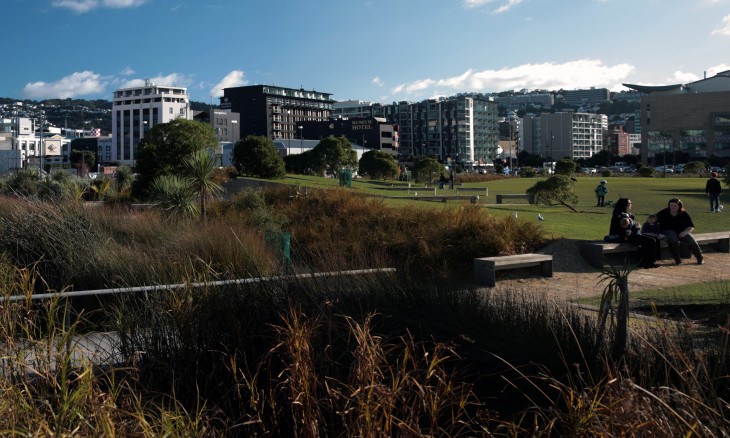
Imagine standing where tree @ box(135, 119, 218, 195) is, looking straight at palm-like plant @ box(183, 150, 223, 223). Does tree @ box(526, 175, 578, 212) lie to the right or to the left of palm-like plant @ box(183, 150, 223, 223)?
left

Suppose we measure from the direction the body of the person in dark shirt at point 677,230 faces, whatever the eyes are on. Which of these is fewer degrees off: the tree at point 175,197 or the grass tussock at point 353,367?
the grass tussock

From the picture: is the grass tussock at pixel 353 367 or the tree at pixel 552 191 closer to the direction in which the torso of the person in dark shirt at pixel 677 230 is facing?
the grass tussock

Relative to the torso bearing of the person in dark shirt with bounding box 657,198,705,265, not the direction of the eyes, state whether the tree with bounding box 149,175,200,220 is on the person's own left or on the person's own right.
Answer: on the person's own right

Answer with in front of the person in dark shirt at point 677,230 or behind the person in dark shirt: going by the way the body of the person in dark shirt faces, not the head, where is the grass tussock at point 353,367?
in front

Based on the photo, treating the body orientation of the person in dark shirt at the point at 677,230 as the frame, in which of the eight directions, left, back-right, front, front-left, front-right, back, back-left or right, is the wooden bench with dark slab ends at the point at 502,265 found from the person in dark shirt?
front-right

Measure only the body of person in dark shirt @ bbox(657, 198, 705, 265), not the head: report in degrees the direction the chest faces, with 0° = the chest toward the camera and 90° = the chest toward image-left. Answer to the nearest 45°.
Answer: approximately 0°

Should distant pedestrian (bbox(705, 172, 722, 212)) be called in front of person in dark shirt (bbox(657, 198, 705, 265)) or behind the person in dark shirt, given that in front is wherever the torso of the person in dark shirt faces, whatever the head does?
behind

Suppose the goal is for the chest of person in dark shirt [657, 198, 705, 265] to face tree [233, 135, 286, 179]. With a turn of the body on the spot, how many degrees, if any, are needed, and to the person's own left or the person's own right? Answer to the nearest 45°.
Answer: approximately 135° to the person's own right

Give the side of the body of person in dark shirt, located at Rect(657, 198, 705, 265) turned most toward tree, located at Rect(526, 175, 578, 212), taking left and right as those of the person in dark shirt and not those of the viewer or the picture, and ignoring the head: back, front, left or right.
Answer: back
